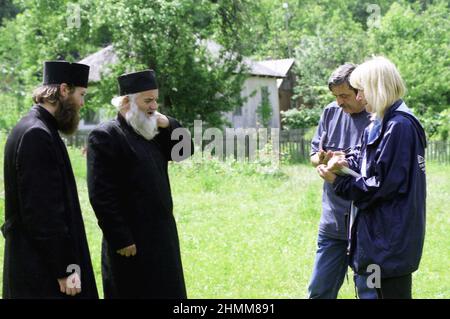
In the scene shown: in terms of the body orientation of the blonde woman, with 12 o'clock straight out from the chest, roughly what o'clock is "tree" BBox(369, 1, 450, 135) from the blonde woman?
The tree is roughly at 3 o'clock from the blonde woman.

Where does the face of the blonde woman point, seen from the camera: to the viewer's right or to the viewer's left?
to the viewer's left

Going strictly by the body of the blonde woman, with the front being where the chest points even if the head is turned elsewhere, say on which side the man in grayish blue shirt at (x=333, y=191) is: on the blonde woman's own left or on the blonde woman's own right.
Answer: on the blonde woman's own right

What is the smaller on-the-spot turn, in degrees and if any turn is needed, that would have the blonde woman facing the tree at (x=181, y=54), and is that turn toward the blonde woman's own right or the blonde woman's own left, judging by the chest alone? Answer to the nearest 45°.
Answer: approximately 90° to the blonde woman's own right

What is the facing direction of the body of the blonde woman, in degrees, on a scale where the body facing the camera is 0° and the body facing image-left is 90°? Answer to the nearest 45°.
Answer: approximately 90°
